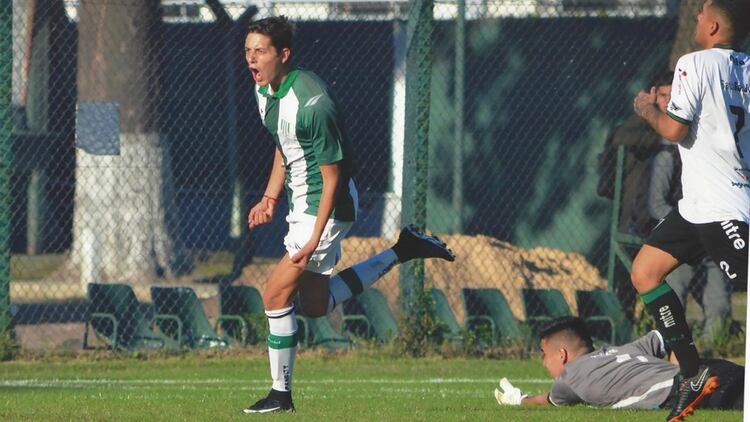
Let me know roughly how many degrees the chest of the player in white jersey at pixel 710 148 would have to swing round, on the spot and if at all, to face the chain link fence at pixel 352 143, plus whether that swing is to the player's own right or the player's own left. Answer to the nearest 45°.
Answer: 0° — they already face it

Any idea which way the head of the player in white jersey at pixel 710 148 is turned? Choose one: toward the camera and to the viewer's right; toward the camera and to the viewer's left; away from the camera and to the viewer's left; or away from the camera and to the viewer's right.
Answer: away from the camera and to the viewer's left

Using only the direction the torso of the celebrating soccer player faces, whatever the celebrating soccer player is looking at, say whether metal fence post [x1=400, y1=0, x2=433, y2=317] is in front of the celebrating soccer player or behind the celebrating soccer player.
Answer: behind

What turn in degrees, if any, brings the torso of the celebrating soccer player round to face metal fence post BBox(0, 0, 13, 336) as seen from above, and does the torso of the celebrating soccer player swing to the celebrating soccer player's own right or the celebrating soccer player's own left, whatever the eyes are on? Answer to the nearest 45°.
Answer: approximately 90° to the celebrating soccer player's own right

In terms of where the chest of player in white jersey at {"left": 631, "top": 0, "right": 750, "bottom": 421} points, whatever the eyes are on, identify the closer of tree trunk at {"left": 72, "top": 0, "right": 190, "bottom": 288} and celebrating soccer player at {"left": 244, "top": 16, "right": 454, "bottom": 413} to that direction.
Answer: the tree trunk

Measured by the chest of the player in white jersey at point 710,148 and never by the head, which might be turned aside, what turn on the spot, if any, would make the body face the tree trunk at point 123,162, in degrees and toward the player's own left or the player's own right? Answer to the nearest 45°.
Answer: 0° — they already face it

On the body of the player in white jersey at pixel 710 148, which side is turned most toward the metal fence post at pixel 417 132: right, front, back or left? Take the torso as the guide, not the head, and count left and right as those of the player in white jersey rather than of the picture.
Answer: front

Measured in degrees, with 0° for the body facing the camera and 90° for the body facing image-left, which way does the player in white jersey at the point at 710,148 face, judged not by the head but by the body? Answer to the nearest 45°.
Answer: approximately 135°

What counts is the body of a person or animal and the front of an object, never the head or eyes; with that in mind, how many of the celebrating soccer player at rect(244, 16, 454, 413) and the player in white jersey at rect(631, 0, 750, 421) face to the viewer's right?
0

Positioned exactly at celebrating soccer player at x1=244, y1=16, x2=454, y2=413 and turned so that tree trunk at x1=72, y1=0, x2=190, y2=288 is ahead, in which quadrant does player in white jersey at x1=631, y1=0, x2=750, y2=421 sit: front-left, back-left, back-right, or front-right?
back-right
